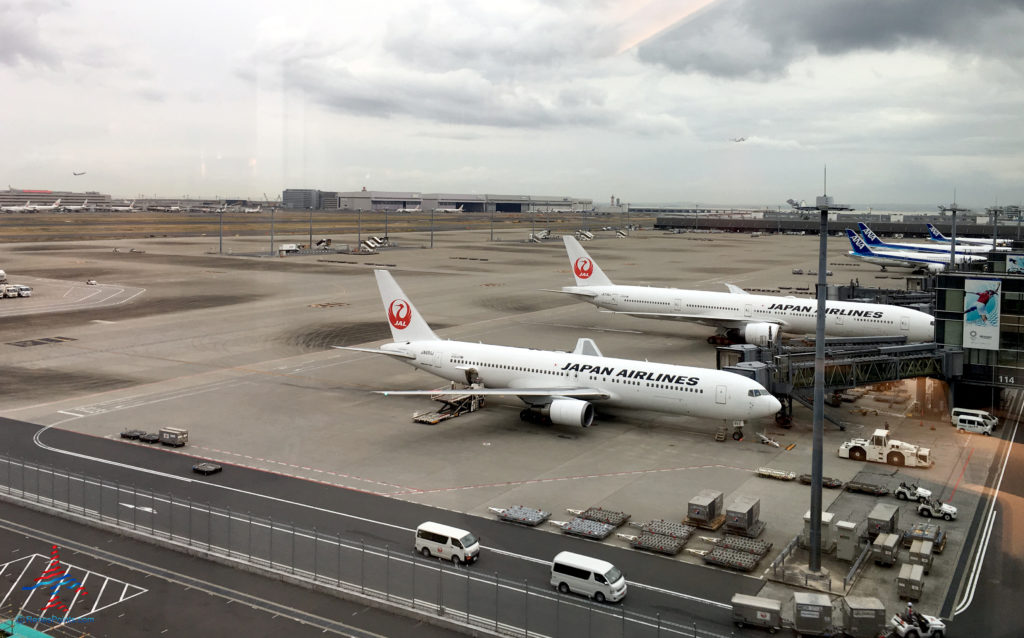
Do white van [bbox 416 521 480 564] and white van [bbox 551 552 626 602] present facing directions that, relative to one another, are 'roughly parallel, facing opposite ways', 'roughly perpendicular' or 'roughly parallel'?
roughly parallel

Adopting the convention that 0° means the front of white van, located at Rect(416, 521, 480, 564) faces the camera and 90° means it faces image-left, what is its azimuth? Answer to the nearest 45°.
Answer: approximately 315°

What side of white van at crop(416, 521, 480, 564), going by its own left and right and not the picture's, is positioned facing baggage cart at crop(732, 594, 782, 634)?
front

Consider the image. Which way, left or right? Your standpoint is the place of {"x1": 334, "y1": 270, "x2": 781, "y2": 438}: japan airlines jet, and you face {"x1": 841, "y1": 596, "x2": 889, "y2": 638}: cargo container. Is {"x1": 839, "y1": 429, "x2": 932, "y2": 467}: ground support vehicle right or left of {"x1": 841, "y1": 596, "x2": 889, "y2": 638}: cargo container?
left

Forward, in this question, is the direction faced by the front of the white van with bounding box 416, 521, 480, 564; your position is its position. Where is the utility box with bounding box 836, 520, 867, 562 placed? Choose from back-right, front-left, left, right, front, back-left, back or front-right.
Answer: front-left

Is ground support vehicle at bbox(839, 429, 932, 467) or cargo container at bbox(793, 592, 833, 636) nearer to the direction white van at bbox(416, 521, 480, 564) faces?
the cargo container

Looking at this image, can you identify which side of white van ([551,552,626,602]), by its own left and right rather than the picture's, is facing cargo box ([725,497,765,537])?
left

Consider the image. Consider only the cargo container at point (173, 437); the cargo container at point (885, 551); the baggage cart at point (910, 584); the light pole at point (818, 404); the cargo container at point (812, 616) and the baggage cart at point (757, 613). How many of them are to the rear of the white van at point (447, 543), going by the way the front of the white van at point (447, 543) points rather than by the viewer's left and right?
1

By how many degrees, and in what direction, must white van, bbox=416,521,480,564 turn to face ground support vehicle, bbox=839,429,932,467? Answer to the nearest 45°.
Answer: approximately 90° to its left

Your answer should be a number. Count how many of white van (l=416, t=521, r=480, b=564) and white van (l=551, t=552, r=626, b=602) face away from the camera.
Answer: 0

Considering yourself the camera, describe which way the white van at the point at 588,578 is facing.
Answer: facing the viewer and to the right of the viewer
